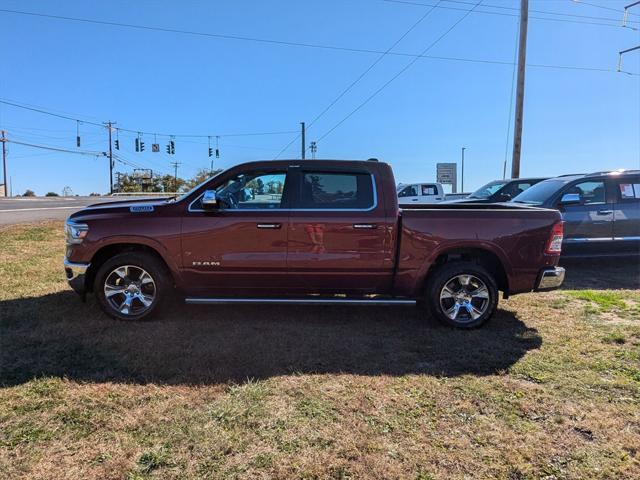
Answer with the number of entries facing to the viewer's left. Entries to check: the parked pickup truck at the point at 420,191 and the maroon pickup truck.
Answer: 2

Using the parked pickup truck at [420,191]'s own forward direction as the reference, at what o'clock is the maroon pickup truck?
The maroon pickup truck is roughly at 9 o'clock from the parked pickup truck.

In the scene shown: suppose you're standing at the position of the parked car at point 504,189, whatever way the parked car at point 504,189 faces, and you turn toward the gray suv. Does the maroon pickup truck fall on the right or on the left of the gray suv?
right

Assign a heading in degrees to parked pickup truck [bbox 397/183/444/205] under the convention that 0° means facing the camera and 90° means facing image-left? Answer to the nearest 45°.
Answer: approximately 90°

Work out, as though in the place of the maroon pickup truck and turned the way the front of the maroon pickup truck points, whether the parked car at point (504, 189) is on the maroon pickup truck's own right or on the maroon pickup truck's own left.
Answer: on the maroon pickup truck's own right

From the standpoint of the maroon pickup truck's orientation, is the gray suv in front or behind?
behind

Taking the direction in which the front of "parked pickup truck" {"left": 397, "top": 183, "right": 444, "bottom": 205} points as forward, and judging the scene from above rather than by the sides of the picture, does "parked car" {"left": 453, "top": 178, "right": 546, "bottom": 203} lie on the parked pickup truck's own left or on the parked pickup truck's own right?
on the parked pickup truck's own left

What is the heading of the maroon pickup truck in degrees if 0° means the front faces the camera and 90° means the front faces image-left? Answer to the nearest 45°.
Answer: approximately 90°

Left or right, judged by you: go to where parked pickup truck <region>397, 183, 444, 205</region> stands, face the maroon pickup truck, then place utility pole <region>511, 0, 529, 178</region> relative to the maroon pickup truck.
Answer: left
